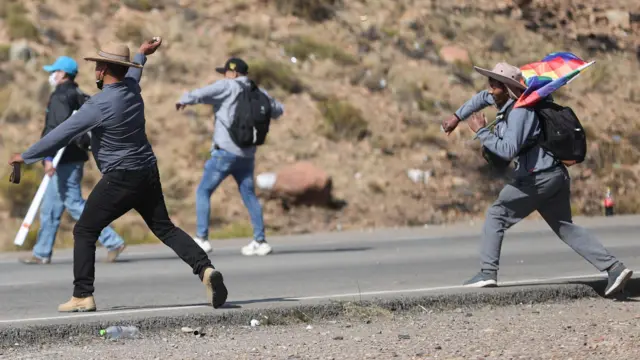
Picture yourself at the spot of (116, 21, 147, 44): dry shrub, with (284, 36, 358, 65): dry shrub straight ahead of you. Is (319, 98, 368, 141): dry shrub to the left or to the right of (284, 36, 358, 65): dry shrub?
right

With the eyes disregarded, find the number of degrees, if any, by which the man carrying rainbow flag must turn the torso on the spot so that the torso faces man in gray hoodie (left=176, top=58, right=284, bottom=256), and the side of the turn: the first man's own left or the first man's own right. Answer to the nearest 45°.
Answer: approximately 45° to the first man's own right

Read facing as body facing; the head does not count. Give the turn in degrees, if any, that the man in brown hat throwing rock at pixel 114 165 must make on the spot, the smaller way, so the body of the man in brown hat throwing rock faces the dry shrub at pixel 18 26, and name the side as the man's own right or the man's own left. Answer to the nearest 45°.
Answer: approximately 45° to the man's own right

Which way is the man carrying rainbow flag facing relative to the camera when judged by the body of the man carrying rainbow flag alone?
to the viewer's left

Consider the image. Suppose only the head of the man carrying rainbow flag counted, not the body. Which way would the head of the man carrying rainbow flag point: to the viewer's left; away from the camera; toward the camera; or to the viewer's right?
to the viewer's left

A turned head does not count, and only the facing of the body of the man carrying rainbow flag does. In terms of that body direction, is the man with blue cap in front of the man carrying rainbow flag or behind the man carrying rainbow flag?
in front

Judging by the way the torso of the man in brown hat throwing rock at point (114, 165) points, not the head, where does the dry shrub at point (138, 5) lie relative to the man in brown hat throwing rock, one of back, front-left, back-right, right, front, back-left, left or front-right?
front-right
